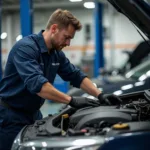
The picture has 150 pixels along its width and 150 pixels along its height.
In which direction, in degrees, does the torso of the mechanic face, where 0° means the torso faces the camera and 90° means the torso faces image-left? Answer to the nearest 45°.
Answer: approximately 315°

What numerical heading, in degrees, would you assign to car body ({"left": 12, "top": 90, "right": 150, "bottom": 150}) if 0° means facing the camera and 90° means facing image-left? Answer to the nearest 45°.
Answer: approximately 45°

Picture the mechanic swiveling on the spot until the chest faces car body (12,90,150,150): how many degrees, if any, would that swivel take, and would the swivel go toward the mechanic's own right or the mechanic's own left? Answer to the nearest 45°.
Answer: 0° — they already face it
